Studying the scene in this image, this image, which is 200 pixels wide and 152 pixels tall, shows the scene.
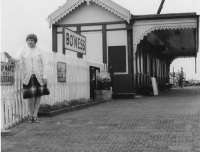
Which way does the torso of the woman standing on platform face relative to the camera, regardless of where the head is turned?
toward the camera

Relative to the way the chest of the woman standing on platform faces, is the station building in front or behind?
behind

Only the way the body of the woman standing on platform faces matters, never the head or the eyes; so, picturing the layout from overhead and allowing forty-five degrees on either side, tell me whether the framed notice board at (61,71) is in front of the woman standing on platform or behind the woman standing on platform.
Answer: behind
